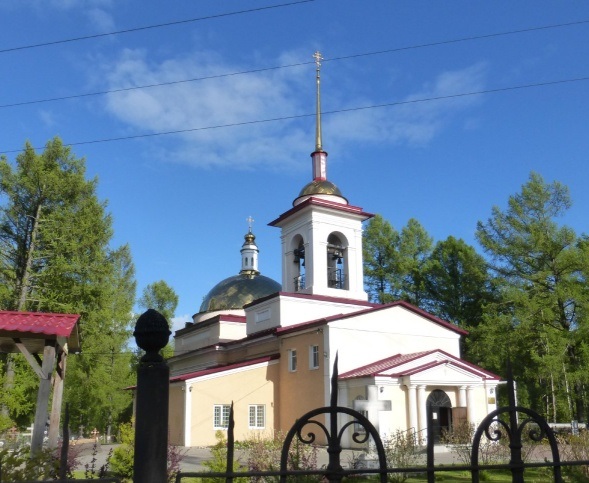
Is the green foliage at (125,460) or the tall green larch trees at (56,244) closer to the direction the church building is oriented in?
the green foliage

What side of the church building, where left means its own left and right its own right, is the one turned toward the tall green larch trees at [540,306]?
left

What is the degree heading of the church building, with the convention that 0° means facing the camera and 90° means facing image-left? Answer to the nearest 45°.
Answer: approximately 315°

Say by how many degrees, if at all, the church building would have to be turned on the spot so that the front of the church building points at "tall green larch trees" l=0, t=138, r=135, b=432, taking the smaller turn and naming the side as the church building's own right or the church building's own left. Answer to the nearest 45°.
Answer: approximately 135° to the church building's own right

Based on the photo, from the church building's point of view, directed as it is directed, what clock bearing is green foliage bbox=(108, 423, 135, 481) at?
The green foliage is roughly at 2 o'clock from the church building.
